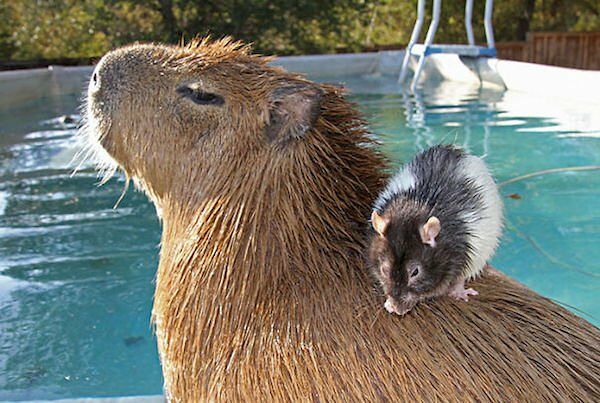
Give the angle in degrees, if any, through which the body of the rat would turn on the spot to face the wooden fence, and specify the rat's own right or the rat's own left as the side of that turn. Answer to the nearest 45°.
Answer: approximately 135° to the rat's own right

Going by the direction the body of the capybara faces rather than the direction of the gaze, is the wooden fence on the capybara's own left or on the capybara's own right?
on the capybara's own right

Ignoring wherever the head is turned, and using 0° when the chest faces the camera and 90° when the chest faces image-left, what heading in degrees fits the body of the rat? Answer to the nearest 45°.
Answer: approximately 45°

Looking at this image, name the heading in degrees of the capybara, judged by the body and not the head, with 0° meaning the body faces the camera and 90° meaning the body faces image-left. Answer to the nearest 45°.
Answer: approximately 90°
